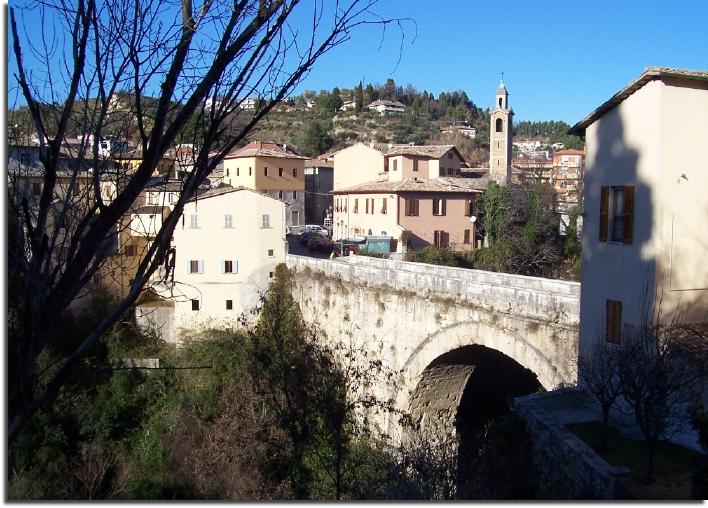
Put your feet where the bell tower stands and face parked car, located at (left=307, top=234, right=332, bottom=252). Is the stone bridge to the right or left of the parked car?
left

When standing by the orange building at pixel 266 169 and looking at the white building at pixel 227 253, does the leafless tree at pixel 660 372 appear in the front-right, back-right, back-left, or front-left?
front-left

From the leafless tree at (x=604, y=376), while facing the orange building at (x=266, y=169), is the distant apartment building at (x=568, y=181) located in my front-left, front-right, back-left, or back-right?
front-right
